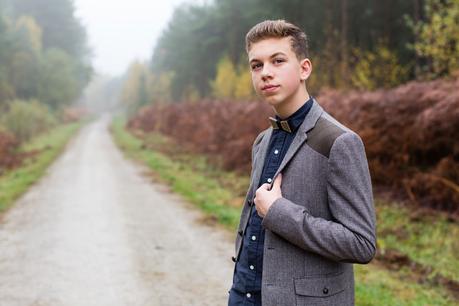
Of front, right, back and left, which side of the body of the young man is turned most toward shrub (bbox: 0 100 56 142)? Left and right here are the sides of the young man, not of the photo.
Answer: right

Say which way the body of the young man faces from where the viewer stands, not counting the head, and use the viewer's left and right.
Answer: facing the viewer and to the left of the viewer
